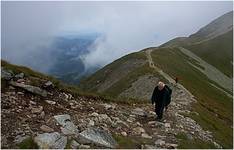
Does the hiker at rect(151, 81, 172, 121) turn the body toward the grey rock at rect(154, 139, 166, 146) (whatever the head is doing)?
yes

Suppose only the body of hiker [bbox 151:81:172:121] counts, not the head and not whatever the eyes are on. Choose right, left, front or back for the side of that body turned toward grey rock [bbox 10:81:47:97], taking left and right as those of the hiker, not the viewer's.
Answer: right

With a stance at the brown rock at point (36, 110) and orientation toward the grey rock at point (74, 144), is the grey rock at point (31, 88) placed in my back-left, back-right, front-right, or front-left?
back-left

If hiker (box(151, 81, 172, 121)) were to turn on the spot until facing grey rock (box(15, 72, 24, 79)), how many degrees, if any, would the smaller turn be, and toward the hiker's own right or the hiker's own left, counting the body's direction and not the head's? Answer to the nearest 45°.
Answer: approximately 90° to the hiker's own right

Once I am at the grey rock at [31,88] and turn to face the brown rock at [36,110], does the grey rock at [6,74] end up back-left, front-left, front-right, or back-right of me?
back-right

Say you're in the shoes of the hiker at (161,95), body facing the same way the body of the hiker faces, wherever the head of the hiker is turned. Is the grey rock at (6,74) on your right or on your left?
on your right

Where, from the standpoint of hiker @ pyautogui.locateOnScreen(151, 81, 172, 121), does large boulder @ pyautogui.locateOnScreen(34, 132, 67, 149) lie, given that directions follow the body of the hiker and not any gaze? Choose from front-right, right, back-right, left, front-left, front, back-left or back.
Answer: front-right

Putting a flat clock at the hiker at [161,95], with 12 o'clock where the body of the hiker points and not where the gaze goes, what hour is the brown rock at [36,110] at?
The brown rock is roughly at 2 o'clock from the hiker.

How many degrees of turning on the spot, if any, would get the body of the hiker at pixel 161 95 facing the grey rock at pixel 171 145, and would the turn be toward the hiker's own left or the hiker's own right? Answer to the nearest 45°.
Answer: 0° — they already face it

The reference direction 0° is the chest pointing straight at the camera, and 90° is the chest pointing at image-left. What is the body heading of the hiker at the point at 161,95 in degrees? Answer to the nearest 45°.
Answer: approximately 0°

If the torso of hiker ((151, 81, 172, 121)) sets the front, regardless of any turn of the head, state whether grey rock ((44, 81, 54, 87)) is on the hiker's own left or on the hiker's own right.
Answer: on the hiker's own right

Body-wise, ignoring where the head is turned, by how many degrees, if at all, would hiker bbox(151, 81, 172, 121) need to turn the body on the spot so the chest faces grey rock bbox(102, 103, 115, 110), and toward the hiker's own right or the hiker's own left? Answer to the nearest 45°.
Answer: approximately 90° to the hiker's own right
